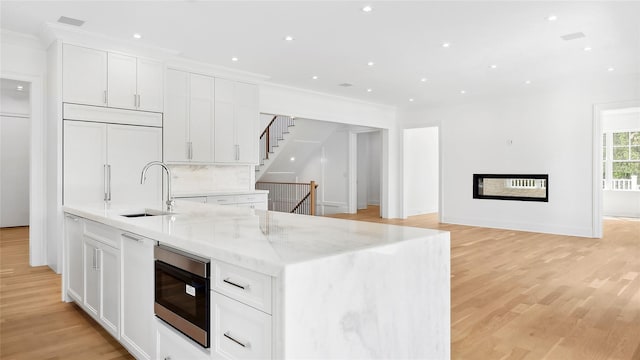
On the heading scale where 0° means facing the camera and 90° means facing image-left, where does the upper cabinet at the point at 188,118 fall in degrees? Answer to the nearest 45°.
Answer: approximately 315°

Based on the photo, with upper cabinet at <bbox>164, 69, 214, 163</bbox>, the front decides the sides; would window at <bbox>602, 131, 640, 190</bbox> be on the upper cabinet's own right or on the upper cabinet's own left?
on the upper cabinet's own left

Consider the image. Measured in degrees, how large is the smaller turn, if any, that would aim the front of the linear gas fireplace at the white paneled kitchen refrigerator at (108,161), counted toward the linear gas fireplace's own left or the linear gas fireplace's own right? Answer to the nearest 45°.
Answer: approximately 45° to the linear gas fireplace's own right

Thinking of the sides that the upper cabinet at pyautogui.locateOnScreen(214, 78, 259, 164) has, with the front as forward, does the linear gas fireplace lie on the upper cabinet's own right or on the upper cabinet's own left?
on the upper cabinet's own left

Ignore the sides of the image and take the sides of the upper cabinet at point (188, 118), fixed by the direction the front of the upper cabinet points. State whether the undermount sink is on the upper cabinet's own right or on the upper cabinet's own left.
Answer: on the upper cabinet's own right

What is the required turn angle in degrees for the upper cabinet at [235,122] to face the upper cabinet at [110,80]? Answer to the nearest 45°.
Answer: approximately 90° to its right

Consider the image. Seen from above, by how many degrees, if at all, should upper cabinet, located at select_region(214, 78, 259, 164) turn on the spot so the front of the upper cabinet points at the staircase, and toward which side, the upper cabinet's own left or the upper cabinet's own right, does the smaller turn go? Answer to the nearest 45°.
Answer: approximately 135° to the upper cabinet's own left
